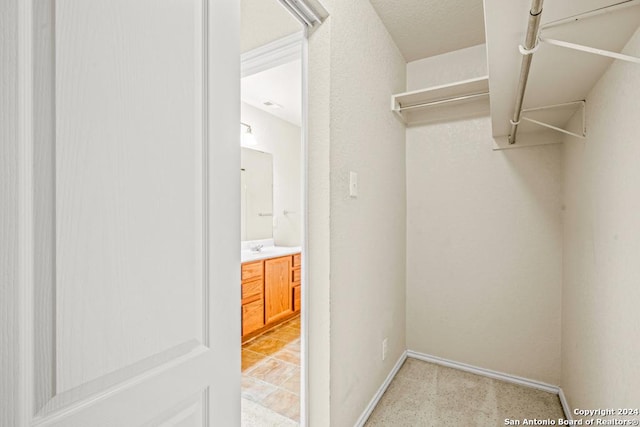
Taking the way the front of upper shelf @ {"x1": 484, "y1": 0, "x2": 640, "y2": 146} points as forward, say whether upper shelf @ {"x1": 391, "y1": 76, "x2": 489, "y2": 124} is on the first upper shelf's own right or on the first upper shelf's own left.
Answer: on the first upper shelf's own right

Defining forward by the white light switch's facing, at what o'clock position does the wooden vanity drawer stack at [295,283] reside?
The wooden vanity drawer stack is roughly at 7 o'clock from the white light switch.

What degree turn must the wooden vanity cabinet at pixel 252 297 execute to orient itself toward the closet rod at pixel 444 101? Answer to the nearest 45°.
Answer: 0° — it already faces it

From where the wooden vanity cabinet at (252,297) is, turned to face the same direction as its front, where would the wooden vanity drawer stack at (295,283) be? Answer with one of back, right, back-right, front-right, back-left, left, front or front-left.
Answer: left

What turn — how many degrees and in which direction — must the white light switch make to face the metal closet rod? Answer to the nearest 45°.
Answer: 0° — it already faces it

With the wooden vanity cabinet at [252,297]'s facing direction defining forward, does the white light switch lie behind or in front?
in front

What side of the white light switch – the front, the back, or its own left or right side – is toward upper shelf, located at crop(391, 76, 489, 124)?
left
